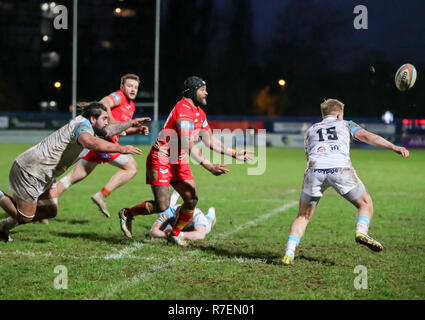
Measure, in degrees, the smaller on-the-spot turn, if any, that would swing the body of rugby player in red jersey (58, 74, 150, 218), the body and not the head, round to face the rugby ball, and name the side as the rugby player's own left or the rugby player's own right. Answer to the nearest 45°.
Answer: approximately 45° to the rugby player's own left

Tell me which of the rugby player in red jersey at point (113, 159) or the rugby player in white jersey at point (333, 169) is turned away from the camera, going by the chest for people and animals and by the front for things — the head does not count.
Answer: the rugby player in white jersey

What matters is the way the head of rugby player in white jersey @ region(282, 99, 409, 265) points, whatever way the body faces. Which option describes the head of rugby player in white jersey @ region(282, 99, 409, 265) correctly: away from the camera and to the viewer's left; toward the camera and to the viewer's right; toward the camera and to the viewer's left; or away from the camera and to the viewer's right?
away from the camera and to the viewer's right

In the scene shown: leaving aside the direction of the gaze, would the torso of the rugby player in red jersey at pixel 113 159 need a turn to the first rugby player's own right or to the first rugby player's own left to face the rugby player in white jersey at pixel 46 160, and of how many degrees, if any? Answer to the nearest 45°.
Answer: approximately 45° to the first rugby player's own right

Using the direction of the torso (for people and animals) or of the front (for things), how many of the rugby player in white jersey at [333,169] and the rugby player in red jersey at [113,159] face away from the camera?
1

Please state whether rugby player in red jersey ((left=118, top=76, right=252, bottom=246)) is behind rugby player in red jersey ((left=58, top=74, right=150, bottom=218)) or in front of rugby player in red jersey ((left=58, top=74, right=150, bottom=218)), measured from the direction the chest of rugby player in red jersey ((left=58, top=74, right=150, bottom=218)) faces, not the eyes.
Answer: in front

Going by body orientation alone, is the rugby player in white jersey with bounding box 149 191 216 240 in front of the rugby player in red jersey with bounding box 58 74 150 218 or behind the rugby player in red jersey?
in front

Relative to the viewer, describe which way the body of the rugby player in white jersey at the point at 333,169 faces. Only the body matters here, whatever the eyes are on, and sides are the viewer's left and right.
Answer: facing away from the viewer

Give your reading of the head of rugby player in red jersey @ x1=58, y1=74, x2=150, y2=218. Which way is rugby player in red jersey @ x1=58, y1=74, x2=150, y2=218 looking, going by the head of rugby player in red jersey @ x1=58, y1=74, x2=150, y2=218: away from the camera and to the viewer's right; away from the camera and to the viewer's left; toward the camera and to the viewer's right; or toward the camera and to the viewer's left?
toward the camera and to the viewer's right

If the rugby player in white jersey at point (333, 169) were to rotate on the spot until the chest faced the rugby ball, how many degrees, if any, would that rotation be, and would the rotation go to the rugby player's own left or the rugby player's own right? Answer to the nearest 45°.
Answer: approximately 90° to the rugby player's own right

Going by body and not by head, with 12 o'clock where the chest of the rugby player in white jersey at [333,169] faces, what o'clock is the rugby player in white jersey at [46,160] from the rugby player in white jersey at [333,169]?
the rugby player in white jersey at [46,160] is roughly at 9 o'clock from the rugby player in white jersey at [333,169].

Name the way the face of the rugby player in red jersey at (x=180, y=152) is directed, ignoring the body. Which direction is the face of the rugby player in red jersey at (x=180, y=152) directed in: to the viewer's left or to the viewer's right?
to the viewer's right
